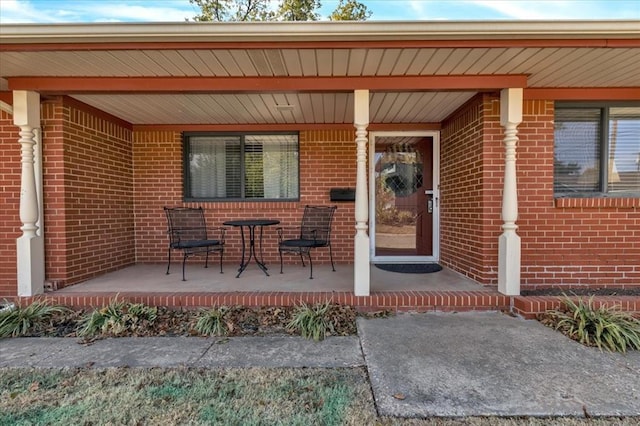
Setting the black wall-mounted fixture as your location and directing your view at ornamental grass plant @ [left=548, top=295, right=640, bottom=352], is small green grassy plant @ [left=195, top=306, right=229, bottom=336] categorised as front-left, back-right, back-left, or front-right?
front-right

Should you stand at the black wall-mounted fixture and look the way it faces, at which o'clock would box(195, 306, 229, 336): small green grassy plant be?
The small green grassy plant is roughly at 1 o'clock from the black wall-mounted fixture.

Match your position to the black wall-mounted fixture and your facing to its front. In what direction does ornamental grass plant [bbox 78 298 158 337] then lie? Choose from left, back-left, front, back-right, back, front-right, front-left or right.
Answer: front-right

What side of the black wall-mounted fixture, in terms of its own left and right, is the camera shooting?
front

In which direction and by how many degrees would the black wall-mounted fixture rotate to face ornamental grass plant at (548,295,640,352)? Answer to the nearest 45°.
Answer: approximately 45° to its left

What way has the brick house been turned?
toward the camera

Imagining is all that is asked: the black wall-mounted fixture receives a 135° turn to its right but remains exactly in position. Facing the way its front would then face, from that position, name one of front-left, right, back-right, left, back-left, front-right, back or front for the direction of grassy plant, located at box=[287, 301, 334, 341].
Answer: back-left

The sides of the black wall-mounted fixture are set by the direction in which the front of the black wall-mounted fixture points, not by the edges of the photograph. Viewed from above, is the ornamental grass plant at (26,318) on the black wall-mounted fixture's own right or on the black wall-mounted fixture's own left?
on the black wall-mounted fixture's own right
